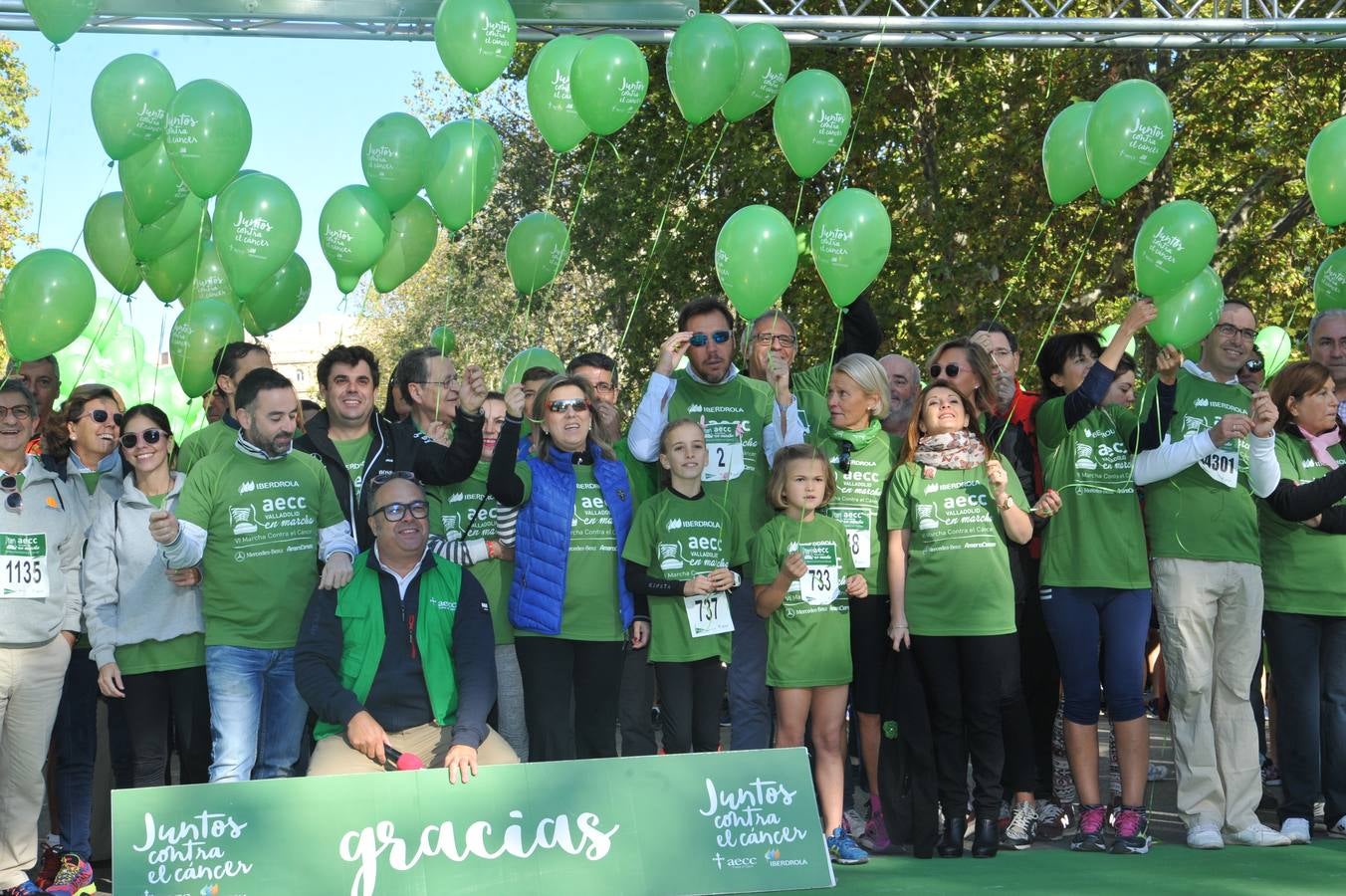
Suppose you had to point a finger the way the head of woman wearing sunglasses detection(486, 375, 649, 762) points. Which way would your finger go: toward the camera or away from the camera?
toward the camera

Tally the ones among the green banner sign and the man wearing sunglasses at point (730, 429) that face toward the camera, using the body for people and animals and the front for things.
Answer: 2

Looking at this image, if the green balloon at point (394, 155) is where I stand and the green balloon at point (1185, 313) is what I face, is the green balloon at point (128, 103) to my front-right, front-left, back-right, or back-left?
back-right

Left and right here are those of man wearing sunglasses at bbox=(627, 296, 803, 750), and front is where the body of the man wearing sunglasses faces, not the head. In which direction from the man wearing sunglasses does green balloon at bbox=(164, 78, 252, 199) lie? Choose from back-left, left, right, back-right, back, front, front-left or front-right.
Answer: right

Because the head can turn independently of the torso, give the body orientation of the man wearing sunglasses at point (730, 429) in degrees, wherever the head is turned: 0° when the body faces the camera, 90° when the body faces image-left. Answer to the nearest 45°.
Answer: approximately 0°

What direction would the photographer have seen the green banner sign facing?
facing the viewer

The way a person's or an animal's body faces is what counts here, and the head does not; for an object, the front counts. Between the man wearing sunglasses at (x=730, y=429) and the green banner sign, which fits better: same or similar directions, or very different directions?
same or similar directions

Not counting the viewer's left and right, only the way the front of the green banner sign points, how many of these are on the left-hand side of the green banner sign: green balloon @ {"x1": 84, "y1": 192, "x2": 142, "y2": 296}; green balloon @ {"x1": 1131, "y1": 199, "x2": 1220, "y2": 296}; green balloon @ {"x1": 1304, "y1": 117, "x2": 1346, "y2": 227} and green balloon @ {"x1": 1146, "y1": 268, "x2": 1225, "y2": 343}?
3

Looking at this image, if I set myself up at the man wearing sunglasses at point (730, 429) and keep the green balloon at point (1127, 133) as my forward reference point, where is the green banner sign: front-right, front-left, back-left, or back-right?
back-right

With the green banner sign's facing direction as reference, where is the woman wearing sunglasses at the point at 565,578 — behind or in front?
behind

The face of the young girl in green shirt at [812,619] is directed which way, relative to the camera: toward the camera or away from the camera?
toward the camera
